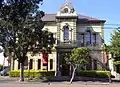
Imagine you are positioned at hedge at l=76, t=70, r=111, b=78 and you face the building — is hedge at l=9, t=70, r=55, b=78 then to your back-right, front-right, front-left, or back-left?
front-left

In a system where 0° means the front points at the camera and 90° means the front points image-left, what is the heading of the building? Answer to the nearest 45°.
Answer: approximately 0°
